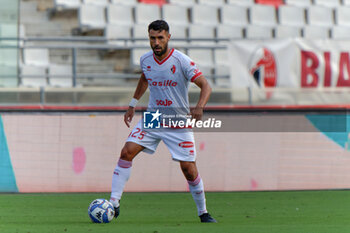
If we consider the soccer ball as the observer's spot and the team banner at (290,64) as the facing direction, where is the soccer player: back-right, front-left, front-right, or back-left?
front-right

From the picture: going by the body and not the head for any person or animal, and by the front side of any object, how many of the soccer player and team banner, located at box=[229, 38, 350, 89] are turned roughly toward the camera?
2

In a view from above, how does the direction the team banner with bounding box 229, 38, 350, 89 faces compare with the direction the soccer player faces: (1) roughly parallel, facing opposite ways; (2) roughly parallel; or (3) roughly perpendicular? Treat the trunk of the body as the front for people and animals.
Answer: roughly parallel

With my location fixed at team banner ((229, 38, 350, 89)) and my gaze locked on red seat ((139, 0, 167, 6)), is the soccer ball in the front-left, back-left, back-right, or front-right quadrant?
back-left

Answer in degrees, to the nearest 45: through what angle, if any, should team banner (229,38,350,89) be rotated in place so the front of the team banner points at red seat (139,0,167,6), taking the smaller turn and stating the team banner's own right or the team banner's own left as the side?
approximately 135° to the team banner's own right

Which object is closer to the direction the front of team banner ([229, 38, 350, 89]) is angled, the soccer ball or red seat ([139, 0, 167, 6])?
the soccer ball

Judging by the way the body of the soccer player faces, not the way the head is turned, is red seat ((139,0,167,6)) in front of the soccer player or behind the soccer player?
behind

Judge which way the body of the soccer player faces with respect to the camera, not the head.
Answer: toward the camera

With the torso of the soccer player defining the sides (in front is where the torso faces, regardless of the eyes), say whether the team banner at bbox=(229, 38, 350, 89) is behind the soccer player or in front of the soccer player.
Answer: behind

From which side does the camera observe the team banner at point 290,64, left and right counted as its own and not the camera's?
front

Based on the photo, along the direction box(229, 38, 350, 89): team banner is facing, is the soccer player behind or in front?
in front
